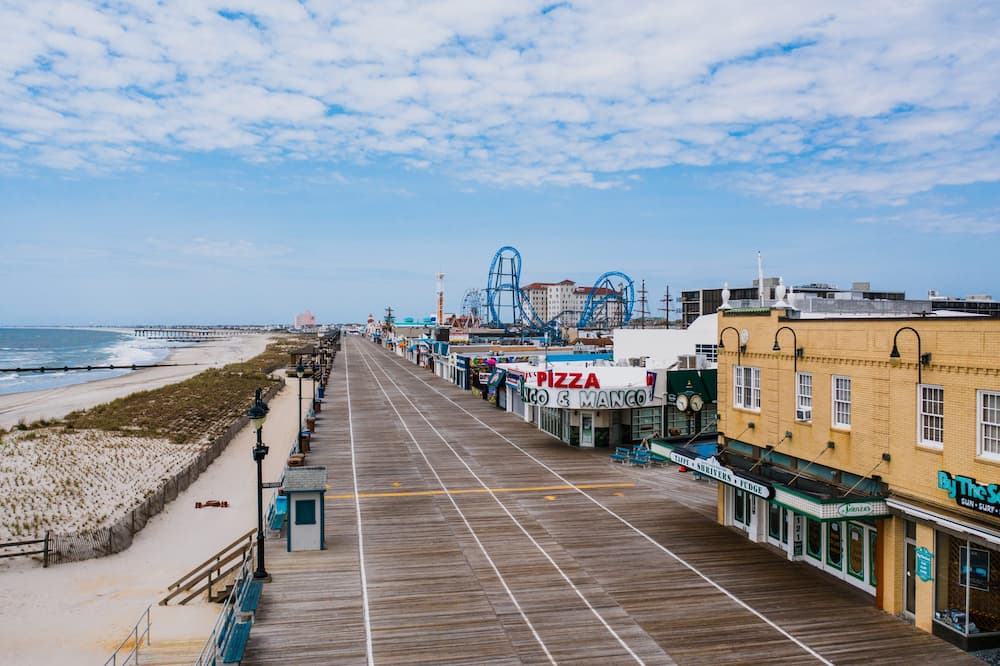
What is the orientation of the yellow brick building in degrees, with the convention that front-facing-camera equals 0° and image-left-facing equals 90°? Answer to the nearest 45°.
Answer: approximately 45°

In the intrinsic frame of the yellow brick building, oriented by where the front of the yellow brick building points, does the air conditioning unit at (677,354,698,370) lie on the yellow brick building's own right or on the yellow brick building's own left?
on the yellow brick building's own right

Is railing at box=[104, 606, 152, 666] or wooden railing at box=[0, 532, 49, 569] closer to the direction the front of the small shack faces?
the railing

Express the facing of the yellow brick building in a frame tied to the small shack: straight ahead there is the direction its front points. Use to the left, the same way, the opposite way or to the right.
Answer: to the right

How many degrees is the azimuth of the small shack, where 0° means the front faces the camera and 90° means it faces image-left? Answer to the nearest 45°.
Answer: approximately 0°

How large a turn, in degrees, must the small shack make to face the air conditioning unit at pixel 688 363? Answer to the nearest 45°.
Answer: approximately 135° to its left

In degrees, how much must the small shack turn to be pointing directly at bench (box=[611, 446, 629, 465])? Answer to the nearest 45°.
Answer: approximately 135° to its left

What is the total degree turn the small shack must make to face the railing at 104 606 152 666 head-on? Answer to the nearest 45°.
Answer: approximately 45° to its right

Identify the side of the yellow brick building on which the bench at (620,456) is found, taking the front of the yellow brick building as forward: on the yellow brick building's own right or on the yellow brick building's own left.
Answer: on the yellow brick building's own right

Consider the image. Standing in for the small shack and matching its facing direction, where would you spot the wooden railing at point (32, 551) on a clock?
The wooden railing is roughly at 4 o'clock from the small shack.
